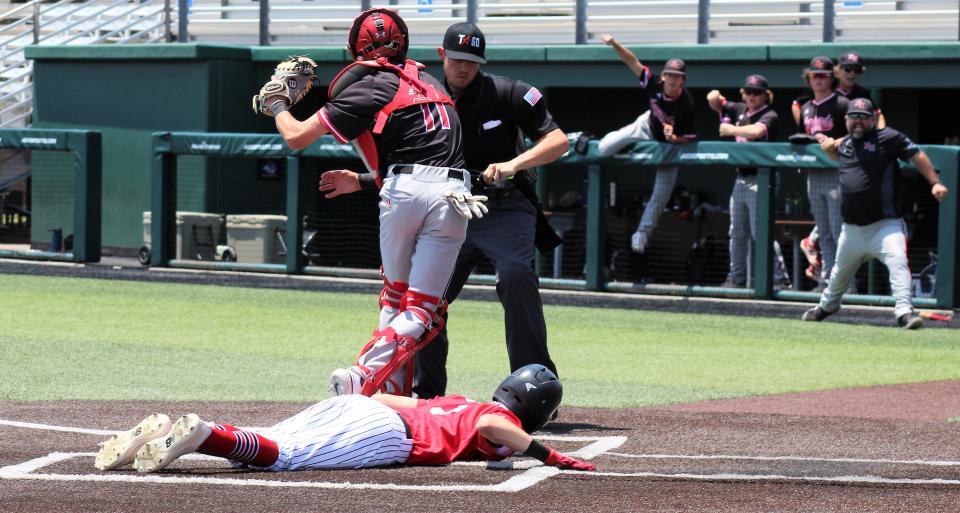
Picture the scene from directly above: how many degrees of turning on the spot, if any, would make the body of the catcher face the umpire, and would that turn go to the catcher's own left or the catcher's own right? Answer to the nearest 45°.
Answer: approximately 90° to the catcher's own right

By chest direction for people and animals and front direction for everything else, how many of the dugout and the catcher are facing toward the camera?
1

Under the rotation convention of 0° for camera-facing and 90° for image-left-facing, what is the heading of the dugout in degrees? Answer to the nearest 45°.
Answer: approximately 0°

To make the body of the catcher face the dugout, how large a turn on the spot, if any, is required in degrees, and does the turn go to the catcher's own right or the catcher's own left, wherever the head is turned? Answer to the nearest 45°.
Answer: approximately 45° to the catcher's own right

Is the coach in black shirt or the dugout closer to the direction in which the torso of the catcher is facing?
the dugout

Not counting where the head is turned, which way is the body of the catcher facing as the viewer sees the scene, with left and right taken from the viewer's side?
facing away from the viewer and to the left of the viewer

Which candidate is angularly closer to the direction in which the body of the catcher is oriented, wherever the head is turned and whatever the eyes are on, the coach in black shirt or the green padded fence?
the green padded fence
